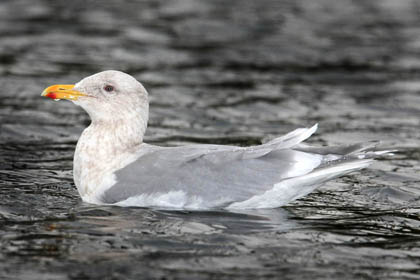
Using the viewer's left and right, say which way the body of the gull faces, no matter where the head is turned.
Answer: facing to the left of the viewer
